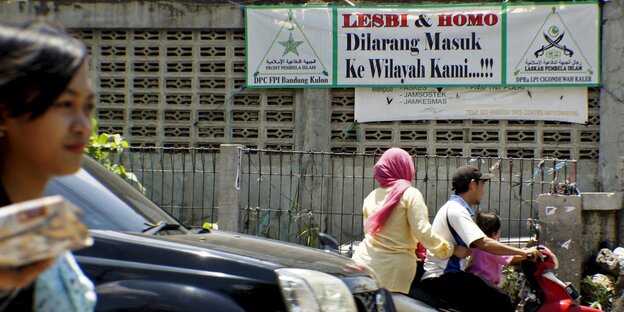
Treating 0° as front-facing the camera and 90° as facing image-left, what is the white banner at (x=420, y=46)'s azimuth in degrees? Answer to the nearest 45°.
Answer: approximately 0°

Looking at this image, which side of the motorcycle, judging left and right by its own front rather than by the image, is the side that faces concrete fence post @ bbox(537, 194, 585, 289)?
left

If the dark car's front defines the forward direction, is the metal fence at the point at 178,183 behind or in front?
behind

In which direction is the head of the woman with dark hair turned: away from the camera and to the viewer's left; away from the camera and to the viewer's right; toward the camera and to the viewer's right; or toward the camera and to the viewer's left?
toward the camera and to the viewer's right

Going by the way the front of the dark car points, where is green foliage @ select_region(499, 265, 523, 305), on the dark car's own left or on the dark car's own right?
on the dark car's own left

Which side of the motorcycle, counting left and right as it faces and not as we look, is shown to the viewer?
right
